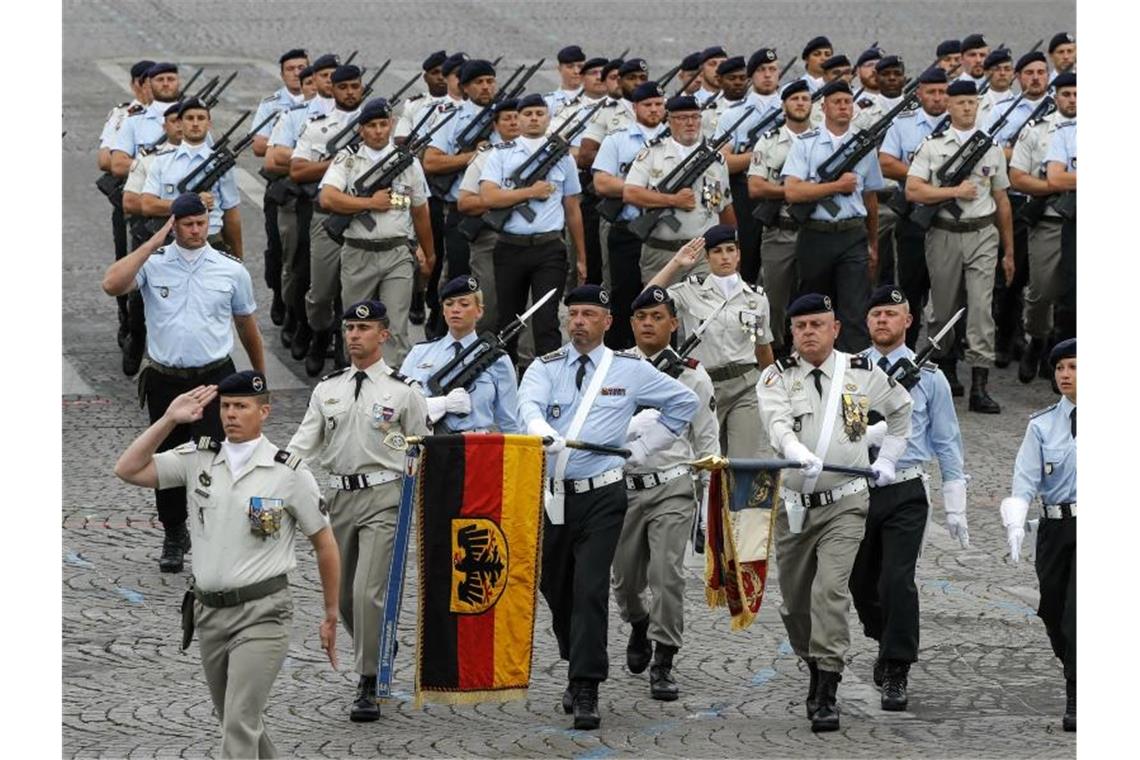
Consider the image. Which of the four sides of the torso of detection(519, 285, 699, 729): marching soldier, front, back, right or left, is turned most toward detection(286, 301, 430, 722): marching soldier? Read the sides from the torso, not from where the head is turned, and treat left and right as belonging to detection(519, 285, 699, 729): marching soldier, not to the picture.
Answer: right

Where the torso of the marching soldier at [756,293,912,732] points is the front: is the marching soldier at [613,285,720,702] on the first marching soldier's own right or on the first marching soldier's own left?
on the first marching soldier's own right

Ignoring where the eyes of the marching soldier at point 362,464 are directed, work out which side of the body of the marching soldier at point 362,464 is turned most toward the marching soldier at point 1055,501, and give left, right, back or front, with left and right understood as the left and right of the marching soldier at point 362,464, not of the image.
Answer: left

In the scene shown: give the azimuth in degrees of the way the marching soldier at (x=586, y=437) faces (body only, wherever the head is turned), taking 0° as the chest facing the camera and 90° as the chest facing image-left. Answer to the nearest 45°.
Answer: approximately 0°
